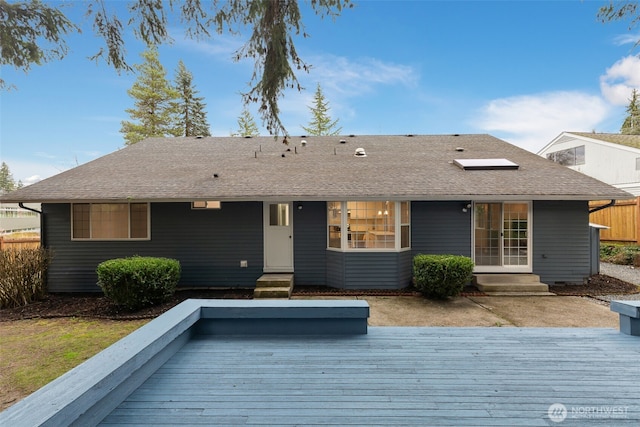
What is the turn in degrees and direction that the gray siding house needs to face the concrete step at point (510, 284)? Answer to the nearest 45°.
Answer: approximately 45° to its left

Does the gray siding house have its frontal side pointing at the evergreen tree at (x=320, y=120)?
yes

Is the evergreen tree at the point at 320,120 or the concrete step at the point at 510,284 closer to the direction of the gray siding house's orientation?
the evergreen tree

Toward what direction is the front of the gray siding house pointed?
away from the camera

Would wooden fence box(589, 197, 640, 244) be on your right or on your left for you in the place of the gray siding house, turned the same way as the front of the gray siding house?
on your right

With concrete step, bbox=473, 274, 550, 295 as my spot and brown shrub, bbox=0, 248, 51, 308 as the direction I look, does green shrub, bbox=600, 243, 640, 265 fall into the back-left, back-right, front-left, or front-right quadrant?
back-right

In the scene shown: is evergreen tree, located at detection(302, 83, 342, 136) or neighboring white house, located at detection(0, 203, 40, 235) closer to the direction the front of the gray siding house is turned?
the evergreen tree

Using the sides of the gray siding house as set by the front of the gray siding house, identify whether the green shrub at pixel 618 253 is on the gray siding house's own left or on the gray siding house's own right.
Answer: on the gray siding house's own right

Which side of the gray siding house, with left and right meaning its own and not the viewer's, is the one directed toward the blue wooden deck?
back
